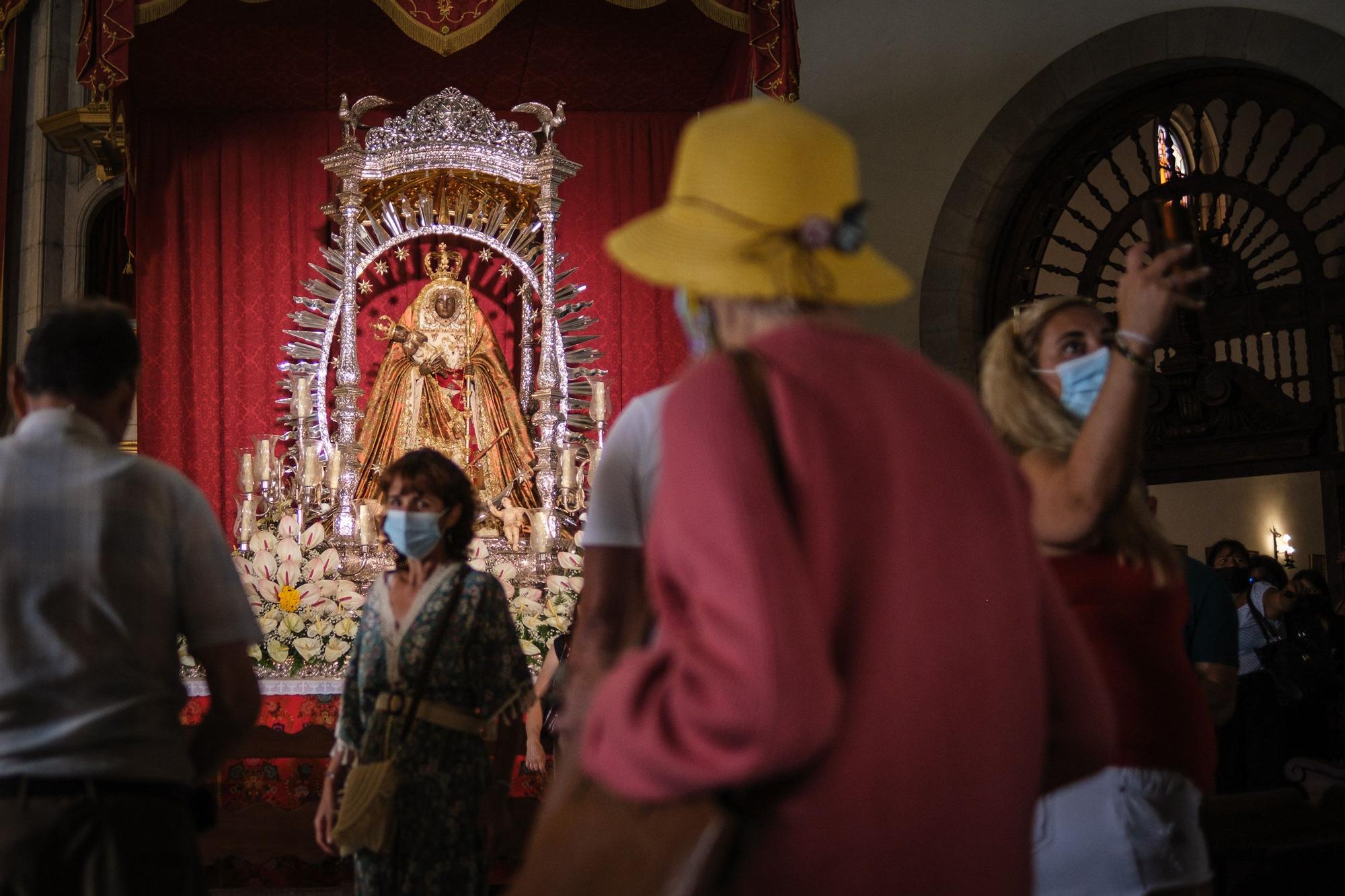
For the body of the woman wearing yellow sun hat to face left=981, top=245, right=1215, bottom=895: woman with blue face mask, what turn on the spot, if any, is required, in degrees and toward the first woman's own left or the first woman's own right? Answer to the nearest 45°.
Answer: approximately 90° to the first woman's own right

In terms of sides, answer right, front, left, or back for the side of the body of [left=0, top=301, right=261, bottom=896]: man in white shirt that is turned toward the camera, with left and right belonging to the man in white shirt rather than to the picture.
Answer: back

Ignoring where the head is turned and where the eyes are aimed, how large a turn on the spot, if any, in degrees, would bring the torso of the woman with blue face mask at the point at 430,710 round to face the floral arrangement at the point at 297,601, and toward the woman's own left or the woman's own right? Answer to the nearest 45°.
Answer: approximately 135° to the woman's own right

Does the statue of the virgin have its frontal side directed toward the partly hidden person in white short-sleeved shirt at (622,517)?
yes

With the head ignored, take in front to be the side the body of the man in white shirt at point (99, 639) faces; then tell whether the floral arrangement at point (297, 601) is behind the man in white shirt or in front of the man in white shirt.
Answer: in front

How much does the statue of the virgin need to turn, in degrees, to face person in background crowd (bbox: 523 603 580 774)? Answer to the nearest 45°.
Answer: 0° — it already faces them

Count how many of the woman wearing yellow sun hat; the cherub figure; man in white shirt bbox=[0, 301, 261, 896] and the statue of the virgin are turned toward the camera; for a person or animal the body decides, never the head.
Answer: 2

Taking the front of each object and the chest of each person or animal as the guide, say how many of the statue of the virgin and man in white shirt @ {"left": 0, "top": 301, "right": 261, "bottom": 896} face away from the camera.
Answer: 1

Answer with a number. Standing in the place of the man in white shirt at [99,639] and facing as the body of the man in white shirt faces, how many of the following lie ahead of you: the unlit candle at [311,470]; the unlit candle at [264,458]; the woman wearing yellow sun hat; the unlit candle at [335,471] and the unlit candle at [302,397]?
4

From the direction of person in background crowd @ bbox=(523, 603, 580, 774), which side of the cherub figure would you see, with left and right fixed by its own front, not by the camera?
front

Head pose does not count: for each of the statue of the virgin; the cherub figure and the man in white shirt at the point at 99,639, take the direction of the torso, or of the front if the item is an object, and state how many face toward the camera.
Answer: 2

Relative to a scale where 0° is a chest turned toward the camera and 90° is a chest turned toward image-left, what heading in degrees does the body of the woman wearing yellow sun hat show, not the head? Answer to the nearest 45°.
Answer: approximately 135°

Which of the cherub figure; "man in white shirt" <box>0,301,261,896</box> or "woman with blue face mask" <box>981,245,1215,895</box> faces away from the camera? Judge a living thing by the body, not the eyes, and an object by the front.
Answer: the man in white shirt
